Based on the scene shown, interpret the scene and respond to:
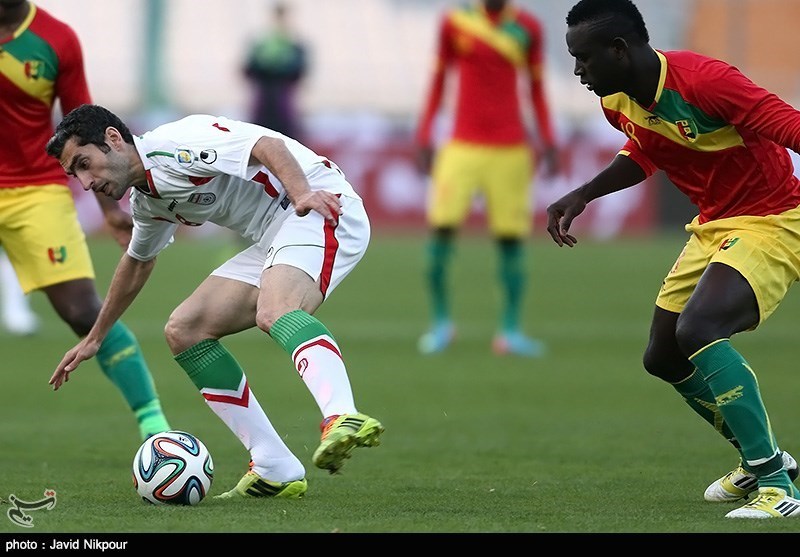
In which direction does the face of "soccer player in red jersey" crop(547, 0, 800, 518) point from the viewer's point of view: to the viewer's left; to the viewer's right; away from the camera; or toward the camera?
to the viewer's left

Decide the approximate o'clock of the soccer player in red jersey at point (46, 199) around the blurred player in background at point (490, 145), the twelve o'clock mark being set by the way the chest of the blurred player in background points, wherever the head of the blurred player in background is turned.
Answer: The soccer player in red jersey is roughly at 1 o'clock from the blurred player in background.

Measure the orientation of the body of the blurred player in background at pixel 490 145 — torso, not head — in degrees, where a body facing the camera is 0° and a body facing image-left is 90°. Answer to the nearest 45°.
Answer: approximately 0°

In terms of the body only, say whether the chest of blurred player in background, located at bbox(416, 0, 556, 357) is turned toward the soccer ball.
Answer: yes

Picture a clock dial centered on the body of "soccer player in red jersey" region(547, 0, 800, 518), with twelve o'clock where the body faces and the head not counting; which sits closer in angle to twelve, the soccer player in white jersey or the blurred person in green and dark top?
the soccer player in white jersey

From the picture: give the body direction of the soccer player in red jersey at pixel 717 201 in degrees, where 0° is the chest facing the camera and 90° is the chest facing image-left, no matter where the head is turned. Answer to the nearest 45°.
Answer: approximately 45°

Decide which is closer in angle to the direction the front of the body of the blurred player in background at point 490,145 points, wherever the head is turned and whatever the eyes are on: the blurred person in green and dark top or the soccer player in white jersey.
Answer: the soccer player in white jersey

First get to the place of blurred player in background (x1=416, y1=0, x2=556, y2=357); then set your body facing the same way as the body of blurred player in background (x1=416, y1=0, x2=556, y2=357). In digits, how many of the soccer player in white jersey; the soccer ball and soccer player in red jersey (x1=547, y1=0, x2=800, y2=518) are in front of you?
3
